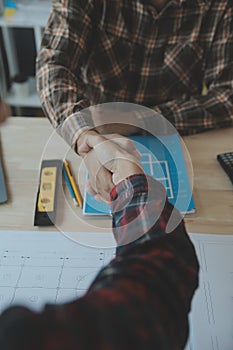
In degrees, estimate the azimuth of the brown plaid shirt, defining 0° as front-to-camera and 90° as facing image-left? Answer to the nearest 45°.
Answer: approximately 0°

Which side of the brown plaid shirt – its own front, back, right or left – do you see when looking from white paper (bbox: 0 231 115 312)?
front
